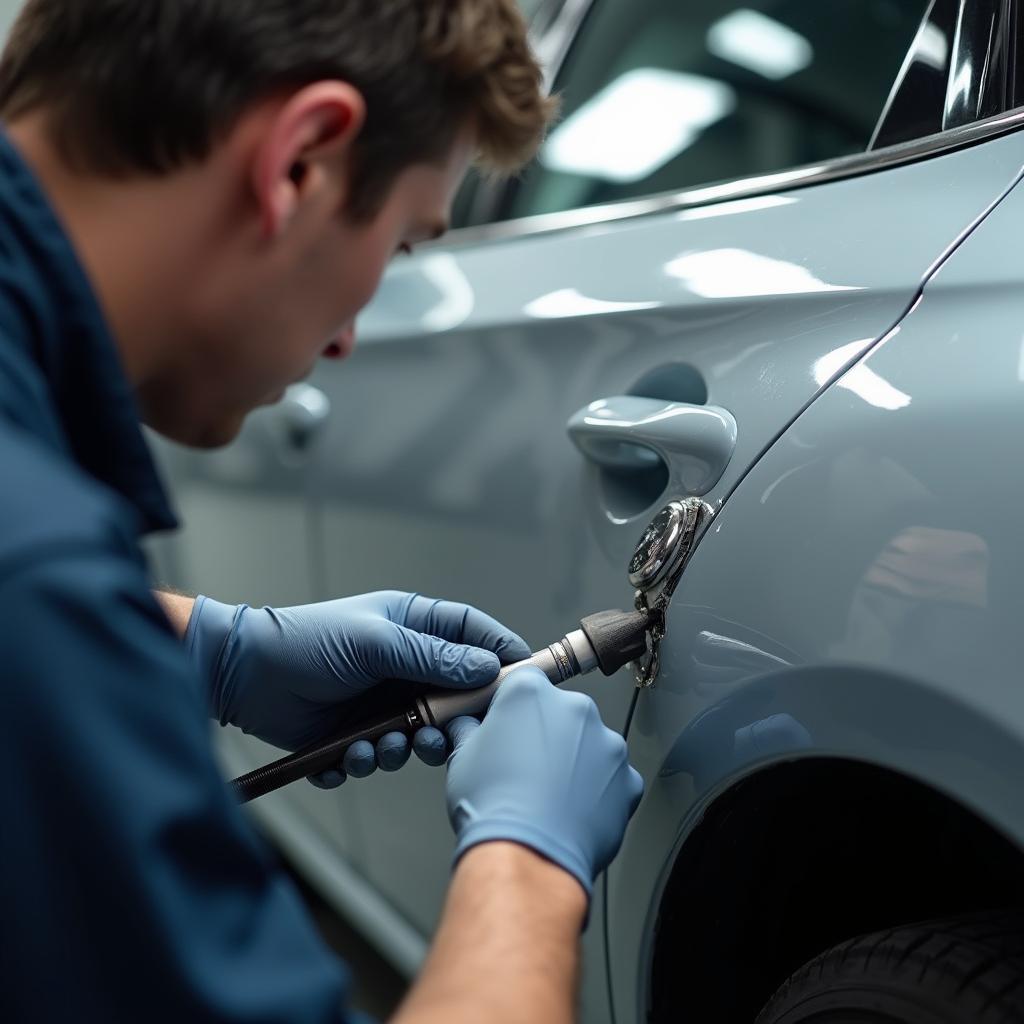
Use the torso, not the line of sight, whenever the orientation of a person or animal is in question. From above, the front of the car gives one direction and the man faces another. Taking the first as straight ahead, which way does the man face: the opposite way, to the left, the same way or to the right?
to the right

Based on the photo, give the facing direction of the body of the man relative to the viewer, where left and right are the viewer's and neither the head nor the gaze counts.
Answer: facing away from the viewer and to the right of the viewer

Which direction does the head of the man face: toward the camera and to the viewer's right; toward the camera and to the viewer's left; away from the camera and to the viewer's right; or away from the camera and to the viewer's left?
away from the camera and to the viewer's right

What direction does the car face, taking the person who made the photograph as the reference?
facing away from the viewer and to the left of the viewer

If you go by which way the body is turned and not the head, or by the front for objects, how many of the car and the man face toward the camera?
0
